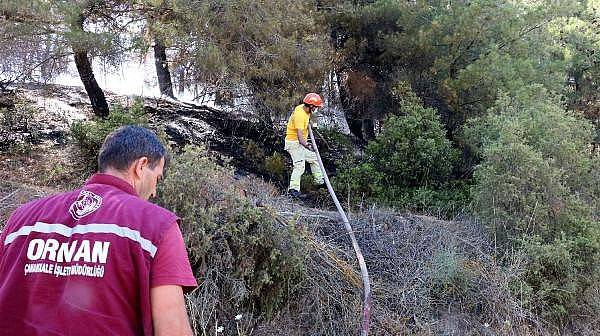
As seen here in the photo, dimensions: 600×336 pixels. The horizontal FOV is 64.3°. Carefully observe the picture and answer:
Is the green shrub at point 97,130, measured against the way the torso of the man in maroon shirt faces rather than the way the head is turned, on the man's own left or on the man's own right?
on the man's own left

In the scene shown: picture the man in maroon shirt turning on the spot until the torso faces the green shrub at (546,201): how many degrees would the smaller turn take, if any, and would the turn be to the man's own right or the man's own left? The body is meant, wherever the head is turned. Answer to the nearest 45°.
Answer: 0° — they already face it

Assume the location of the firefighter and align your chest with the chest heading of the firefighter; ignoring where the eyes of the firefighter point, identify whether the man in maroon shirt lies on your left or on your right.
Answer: on your right

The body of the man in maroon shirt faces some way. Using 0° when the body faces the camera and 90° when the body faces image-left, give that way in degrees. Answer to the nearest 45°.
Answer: approximately 225°

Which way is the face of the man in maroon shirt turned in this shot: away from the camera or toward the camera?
away from the camera

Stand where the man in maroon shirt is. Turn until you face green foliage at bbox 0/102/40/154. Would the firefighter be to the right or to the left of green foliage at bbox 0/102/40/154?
right
